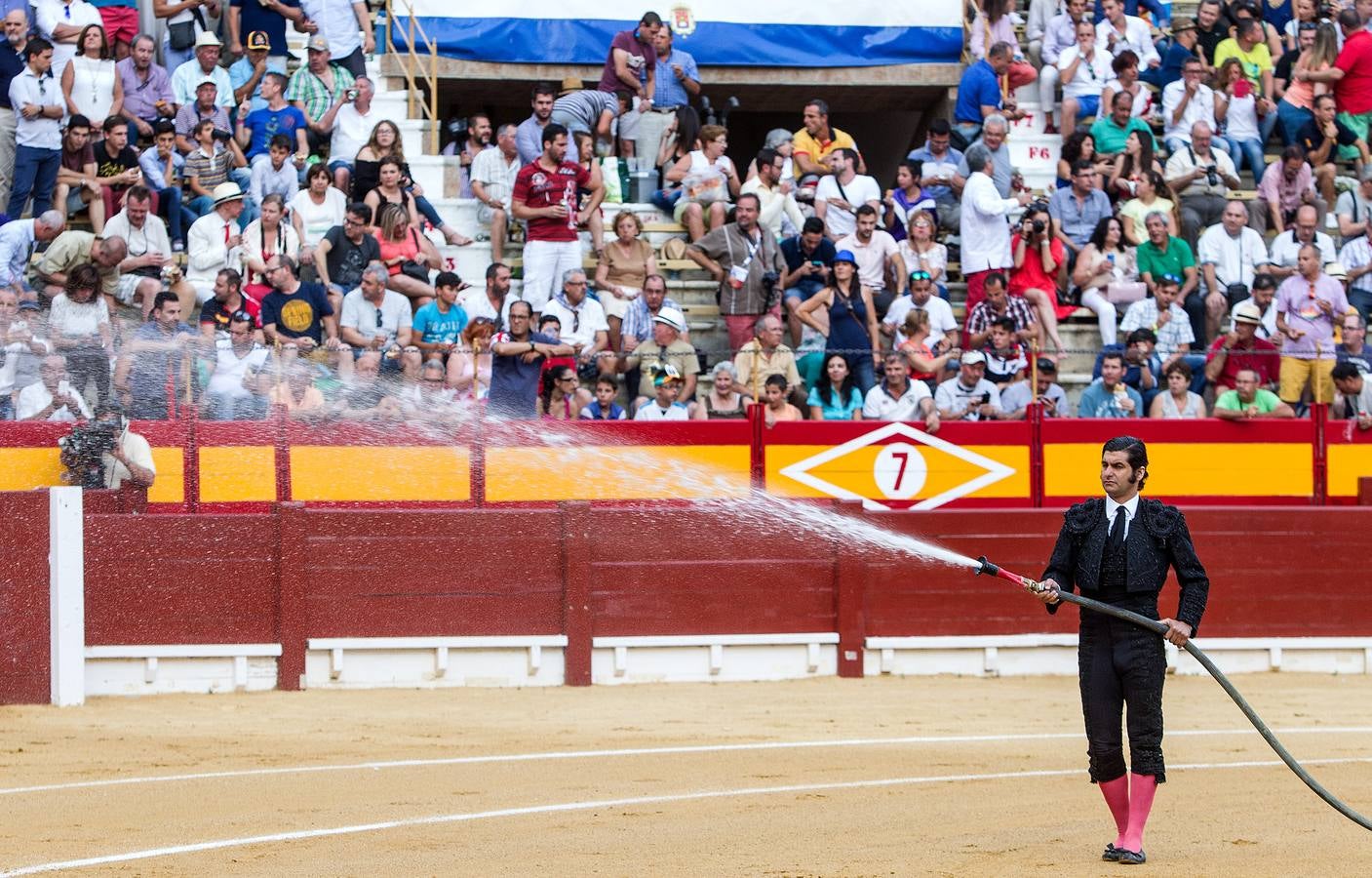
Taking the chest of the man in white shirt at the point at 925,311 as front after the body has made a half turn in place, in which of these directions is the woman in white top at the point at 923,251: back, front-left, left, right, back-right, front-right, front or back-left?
front

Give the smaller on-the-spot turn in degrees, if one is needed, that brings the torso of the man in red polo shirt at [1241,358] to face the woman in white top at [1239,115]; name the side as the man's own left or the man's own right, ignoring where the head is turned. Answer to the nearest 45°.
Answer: approximately 180°

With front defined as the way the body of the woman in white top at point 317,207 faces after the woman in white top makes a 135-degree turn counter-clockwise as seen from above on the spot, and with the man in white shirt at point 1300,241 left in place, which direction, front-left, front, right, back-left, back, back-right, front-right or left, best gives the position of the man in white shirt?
front-right

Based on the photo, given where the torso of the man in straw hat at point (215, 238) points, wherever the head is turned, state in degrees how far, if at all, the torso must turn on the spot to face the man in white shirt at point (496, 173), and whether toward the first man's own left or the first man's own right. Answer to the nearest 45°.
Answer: approximately 90° to the first man's own left

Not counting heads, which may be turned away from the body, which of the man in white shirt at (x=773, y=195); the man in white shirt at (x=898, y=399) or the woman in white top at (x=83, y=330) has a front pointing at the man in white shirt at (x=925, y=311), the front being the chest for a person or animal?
the man in white shirt at (x=773, y=195)

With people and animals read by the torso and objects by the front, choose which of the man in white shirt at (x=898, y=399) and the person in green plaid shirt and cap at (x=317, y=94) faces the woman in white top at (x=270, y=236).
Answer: the person in green plaid shirt and cap

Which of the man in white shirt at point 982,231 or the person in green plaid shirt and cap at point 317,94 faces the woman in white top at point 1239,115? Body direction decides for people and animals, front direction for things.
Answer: the man in white shirt

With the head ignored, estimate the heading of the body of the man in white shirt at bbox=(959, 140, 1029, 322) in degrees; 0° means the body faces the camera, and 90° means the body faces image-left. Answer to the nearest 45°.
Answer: approximately 225°

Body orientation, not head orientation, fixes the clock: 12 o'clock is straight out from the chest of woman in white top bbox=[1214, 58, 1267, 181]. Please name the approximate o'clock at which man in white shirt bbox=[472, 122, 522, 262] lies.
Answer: The man in white shirt is roughly at 2 o'clock from the woman in white top.

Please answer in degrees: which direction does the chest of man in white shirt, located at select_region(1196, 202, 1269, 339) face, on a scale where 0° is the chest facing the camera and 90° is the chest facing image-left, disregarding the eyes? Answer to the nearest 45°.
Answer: approximately 0°

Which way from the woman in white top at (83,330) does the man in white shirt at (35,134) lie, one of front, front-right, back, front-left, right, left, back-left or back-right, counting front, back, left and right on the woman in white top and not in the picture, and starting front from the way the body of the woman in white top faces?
back

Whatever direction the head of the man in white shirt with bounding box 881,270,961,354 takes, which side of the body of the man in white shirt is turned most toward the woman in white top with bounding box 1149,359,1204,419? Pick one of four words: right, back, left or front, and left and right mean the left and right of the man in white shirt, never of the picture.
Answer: left
